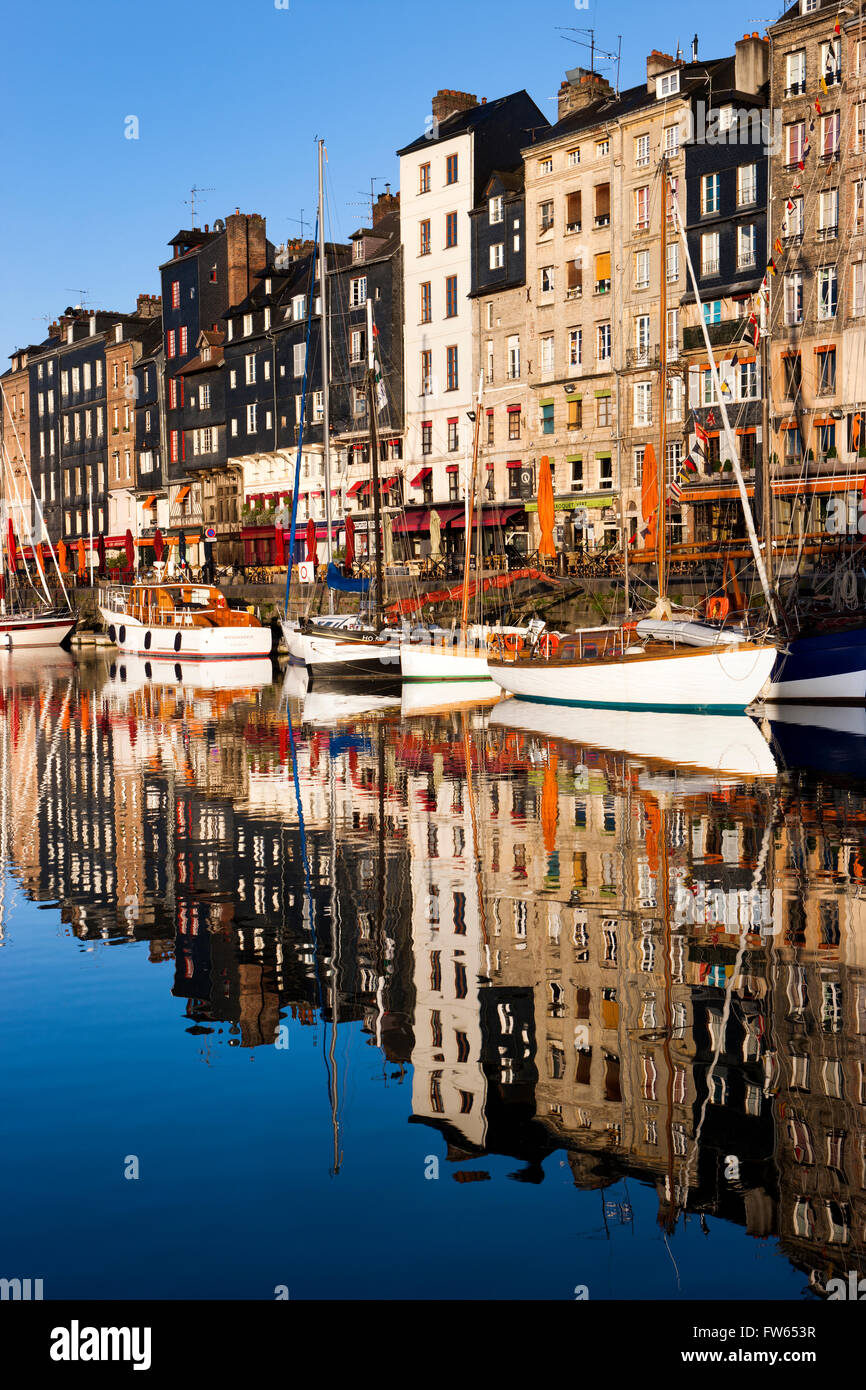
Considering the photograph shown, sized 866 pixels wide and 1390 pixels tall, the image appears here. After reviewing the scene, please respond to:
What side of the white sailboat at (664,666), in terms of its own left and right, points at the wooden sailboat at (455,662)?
back

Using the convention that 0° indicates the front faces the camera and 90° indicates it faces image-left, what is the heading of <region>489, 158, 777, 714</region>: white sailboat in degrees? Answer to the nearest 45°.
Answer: approximately 315°
